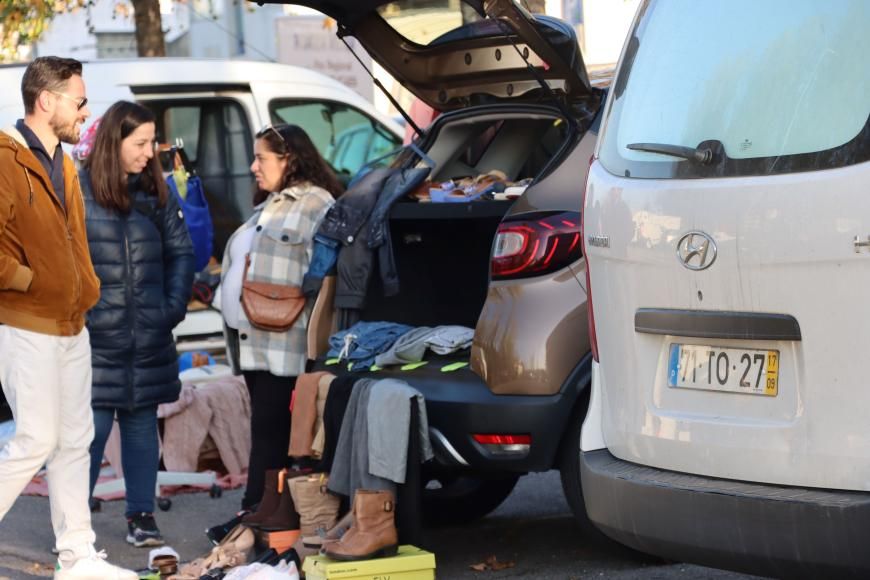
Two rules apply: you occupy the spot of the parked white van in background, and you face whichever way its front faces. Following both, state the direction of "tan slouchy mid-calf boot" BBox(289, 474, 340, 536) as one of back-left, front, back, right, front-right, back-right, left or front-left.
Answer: right

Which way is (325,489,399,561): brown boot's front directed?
to the viewer's left

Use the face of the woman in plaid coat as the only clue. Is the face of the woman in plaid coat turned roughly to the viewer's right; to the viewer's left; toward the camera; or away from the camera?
to the viewer's left

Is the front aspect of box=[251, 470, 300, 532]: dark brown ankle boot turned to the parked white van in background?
no

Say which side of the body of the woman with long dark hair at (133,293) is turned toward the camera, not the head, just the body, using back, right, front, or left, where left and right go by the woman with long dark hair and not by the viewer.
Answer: front

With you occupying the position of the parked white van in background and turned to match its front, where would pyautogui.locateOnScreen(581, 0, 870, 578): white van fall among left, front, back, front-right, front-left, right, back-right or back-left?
right

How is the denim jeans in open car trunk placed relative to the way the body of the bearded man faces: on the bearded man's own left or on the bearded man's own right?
on the bearded man's own left

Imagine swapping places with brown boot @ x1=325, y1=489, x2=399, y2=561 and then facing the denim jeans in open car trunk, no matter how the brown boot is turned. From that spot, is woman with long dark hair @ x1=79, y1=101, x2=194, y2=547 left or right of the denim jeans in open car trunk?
left

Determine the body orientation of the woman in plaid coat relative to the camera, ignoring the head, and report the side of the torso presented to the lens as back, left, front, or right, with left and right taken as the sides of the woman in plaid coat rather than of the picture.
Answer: left

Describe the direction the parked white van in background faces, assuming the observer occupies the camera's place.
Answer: facing to the right of the viewer

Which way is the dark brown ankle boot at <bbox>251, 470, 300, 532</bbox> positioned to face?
to the viewer's left

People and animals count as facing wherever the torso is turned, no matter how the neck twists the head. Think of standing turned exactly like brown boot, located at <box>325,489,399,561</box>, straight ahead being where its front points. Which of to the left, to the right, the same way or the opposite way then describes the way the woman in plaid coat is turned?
the same way

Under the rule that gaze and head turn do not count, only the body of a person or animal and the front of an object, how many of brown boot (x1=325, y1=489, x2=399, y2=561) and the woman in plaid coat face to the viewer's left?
2

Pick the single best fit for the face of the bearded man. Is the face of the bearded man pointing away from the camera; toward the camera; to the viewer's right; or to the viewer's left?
to the viewer's right

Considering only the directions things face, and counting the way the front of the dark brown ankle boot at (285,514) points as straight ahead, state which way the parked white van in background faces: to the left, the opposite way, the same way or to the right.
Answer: the opposite way

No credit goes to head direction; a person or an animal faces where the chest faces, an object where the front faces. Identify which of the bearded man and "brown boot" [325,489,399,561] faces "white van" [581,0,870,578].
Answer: the bearded man
